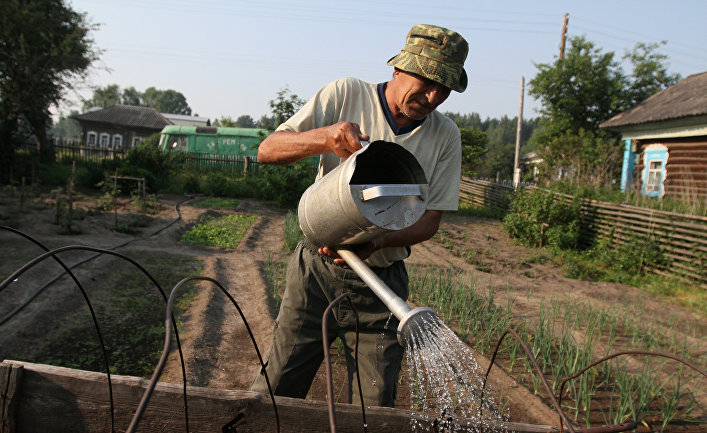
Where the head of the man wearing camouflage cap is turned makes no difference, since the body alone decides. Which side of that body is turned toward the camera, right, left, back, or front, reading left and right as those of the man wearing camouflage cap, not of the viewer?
front

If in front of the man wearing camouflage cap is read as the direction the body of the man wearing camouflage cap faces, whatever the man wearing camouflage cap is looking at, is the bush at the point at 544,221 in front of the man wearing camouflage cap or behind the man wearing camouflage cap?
behind

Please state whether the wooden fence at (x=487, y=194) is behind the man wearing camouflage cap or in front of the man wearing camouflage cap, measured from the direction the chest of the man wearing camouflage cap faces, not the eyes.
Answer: behind

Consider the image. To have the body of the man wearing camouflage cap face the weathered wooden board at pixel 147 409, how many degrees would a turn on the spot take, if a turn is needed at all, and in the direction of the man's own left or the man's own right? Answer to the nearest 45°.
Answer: approximately 45° to the man's own right

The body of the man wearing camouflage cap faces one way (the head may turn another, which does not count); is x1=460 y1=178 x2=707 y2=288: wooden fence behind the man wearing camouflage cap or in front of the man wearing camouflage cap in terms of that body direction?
behind

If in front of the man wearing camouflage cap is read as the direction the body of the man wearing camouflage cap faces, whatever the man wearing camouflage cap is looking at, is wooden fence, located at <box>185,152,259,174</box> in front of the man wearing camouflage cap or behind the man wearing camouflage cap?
behind

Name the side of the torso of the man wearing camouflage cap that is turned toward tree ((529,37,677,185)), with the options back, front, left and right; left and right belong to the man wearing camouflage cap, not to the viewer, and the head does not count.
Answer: back

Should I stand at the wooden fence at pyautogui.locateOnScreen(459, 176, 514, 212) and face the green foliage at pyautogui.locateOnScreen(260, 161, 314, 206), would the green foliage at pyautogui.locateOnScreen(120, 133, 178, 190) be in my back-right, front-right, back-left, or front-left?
front-right

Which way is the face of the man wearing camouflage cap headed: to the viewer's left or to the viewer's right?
to the viewer's right

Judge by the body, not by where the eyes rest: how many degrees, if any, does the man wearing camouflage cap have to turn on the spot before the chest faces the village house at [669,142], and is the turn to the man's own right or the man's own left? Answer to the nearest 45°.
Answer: approximately 135° to the man's own left

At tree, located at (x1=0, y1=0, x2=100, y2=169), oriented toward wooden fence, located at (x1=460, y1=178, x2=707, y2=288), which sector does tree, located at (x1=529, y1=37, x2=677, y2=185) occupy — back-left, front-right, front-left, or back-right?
front-left

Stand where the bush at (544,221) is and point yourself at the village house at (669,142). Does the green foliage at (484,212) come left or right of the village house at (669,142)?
left

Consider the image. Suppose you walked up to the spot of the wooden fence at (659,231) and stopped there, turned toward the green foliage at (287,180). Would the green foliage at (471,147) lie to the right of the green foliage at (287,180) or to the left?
right

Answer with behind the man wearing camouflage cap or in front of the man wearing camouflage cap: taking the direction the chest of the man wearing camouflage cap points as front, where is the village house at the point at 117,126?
behind
